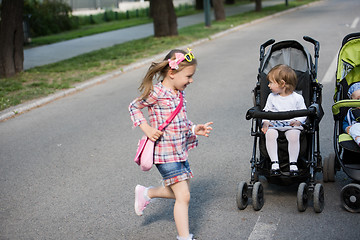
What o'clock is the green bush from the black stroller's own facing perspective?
The green bush is roughly at 5 o'clock from the black stroller.

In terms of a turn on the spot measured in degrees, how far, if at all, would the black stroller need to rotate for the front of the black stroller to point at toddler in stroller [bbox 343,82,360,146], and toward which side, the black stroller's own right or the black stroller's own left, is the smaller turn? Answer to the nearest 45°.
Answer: approximately 135° to the black stroller's own left

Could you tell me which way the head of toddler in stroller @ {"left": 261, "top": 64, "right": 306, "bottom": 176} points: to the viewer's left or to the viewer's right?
to the viewer's left

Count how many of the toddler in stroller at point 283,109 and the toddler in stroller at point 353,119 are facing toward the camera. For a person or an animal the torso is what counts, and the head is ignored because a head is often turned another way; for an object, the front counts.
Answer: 2

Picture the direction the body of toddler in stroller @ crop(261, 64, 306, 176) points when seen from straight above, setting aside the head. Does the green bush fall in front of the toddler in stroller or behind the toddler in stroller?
behind

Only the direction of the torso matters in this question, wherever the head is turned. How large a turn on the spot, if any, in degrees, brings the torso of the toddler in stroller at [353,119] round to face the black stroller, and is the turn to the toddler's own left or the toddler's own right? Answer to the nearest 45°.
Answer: approximately 45° to the toddler's own right

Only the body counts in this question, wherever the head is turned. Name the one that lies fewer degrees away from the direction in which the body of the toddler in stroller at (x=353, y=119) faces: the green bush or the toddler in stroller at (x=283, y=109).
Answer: the toddler in stroller

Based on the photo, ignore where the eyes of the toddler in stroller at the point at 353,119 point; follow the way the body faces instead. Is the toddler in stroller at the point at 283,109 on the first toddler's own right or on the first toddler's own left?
on the first toddler's own right

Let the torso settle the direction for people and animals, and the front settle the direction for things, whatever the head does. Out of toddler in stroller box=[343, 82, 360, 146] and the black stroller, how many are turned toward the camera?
2

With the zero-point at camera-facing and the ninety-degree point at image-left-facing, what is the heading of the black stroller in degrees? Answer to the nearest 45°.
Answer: approximately 0°
